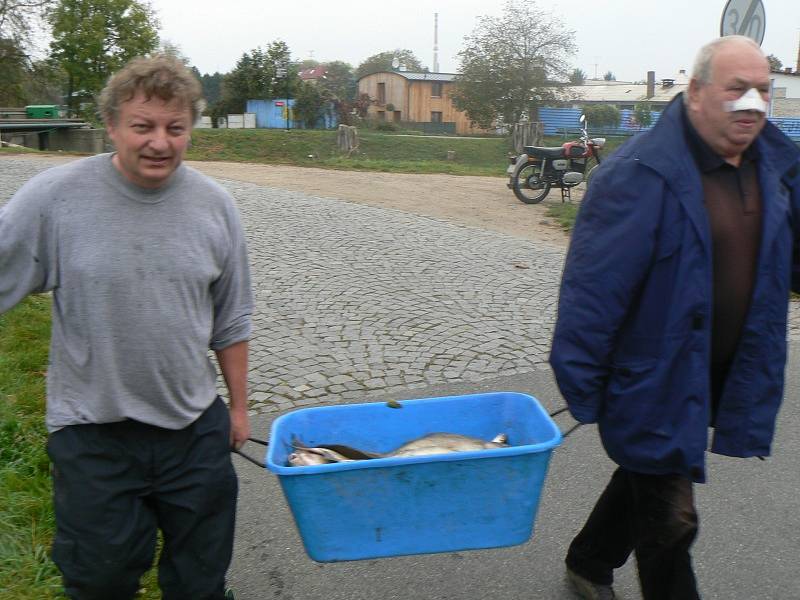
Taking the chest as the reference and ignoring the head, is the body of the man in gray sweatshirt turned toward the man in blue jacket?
no

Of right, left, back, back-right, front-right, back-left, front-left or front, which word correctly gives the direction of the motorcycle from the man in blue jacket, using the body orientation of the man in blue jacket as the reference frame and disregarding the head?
back-left

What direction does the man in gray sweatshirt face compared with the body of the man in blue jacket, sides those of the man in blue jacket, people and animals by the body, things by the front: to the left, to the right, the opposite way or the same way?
the same way

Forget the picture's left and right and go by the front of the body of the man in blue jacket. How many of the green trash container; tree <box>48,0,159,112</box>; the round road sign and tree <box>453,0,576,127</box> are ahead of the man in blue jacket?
0

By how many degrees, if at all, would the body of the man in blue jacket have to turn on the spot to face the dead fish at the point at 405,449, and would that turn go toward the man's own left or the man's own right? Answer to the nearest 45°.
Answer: approximately 135° to the man's own right

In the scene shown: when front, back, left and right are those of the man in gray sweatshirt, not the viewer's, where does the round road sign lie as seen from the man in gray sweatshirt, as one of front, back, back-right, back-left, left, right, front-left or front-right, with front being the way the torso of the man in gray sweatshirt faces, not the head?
back-left

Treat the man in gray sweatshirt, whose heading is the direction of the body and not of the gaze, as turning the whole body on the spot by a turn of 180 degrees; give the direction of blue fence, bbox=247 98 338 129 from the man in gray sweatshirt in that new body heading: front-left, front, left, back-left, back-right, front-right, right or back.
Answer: front

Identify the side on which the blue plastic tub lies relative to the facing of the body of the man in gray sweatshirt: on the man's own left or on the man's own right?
on the man's own left

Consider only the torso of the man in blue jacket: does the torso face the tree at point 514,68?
no

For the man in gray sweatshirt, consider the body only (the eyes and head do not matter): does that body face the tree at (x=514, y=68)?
no

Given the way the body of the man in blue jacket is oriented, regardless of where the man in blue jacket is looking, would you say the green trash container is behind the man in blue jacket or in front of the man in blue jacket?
behind

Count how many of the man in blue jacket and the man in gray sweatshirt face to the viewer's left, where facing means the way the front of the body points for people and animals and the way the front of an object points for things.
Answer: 0

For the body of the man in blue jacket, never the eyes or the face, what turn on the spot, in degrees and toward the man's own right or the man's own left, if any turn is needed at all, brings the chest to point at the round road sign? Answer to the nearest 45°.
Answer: approximately 135° to the man's own left

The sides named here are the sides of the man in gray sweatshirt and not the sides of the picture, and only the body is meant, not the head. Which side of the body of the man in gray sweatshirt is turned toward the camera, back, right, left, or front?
front

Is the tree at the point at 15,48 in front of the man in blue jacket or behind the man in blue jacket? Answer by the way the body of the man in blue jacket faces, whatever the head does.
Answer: behind

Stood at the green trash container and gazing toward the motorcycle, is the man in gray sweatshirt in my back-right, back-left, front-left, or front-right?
front-right

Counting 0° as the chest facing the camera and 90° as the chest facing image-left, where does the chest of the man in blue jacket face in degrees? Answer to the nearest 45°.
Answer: approximately 315°
